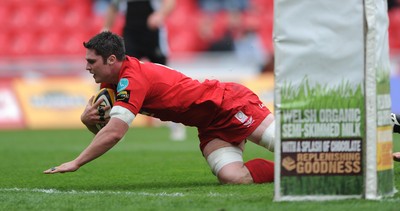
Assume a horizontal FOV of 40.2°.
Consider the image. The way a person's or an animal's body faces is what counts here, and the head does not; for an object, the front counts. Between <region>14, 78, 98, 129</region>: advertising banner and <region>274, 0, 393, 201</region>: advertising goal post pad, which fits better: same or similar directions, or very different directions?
same or similar directions

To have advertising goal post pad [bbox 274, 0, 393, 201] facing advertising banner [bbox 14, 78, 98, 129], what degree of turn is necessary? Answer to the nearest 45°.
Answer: approximately 135° to its right

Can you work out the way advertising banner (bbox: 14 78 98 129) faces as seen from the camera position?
facing the viewer

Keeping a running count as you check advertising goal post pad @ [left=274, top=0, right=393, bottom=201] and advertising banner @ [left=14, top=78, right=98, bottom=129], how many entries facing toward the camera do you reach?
2

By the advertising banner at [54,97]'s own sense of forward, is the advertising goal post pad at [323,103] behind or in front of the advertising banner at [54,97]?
in front

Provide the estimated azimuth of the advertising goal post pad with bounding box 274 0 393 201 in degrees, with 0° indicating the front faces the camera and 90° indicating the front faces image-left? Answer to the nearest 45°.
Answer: approximately 0°

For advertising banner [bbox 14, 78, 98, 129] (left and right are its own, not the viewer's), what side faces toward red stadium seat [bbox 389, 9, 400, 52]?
left

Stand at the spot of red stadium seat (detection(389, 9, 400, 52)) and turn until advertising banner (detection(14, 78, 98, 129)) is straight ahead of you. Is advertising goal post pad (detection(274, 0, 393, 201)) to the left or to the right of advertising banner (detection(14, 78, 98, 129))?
left

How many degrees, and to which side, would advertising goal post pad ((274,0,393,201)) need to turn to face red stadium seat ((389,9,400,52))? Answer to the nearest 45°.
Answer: approximately 180°
